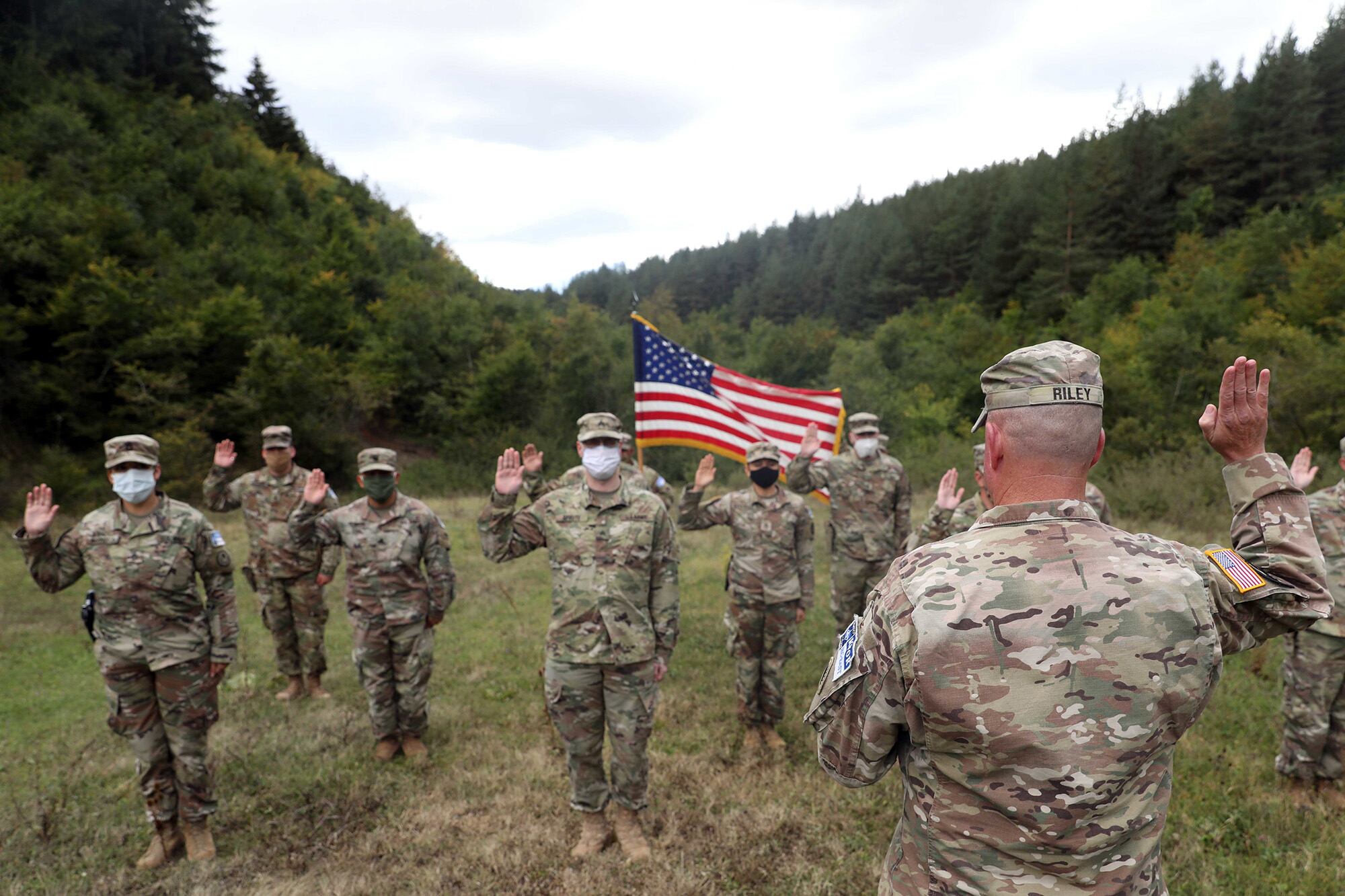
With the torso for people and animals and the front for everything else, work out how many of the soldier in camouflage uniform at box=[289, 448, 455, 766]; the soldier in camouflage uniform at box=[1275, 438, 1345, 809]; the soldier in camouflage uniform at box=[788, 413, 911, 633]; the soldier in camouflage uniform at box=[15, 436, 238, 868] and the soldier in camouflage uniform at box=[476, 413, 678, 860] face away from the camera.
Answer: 0

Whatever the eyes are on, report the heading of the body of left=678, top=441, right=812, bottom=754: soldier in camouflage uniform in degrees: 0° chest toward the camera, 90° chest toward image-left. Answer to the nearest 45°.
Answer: approximately 0°

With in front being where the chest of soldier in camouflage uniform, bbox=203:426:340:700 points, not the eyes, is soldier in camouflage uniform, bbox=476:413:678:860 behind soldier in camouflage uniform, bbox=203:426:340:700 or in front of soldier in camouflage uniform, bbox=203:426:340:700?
in front

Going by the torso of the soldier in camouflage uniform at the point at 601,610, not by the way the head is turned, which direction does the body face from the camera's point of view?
toward the camera

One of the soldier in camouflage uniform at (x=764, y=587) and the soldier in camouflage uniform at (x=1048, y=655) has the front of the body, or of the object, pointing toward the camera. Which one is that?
the soldier in camouflage uniform at (x=764, y=587)

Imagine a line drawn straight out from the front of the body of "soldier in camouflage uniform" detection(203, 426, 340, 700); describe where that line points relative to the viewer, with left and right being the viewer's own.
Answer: facing the viewer

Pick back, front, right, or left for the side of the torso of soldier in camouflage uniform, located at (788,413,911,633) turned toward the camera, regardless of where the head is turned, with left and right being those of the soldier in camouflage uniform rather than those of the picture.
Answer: front

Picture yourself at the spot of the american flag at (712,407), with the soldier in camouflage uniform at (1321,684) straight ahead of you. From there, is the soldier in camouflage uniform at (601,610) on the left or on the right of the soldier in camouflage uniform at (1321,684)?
right

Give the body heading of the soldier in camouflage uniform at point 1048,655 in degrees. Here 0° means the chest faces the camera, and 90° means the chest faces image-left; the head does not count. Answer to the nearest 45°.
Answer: approximately 180°

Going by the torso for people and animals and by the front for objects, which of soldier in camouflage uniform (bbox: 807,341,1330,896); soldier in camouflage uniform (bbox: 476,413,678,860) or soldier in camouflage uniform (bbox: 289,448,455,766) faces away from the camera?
soldier in camouflage uniform (bbox: 807,341,1330,896)

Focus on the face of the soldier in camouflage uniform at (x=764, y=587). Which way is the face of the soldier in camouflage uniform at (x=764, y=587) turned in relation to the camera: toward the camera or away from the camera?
toward the camera

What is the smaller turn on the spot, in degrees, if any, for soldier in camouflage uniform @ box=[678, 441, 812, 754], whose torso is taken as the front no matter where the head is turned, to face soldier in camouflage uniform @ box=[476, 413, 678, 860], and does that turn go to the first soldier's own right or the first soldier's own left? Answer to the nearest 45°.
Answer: approximately 45° to the first soldier's own right

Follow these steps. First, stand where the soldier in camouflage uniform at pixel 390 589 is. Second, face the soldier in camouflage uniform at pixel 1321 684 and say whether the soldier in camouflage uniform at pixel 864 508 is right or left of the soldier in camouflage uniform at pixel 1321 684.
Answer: left

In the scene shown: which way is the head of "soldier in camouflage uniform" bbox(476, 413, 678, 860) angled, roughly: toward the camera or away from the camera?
toward the camera

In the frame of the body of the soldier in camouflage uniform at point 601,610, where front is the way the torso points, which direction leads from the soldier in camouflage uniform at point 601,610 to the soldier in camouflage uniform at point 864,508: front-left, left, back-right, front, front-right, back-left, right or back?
back-left

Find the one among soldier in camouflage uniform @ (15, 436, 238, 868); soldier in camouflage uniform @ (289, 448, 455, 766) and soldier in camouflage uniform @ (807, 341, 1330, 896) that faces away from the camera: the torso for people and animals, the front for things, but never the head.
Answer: soldier in camouflage uniform @ (807, 341, 1330, 896)

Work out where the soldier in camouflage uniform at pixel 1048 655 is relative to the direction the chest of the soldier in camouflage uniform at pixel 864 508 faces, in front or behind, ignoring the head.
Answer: in front

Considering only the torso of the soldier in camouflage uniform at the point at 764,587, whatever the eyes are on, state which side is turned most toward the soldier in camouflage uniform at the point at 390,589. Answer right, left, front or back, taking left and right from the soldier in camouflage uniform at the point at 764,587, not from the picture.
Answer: right
